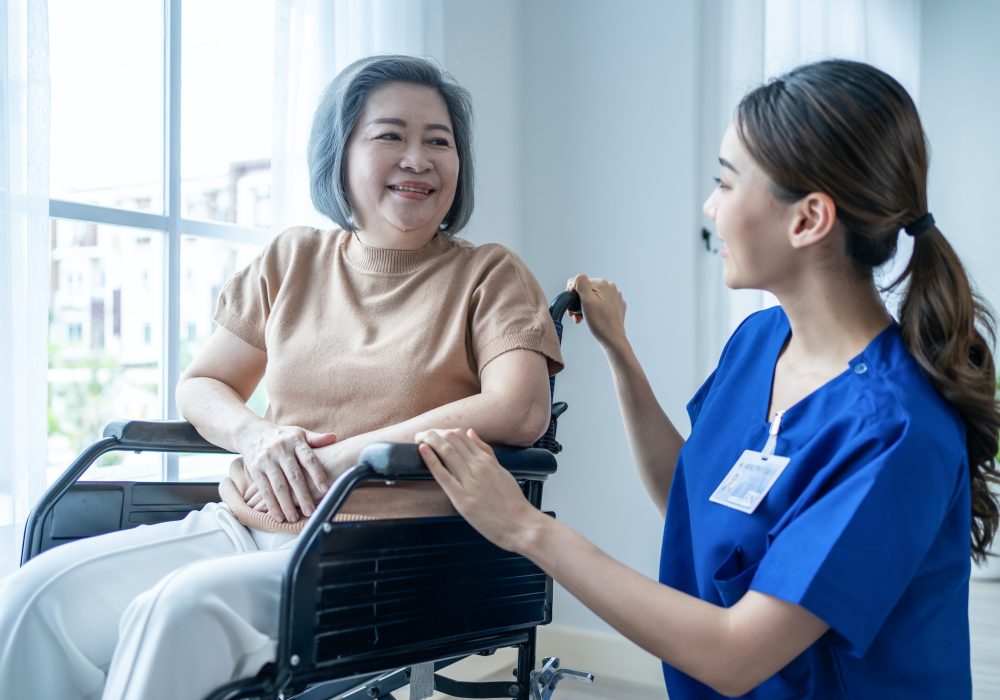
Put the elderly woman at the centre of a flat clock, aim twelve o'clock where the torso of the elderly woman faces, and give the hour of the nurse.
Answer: The nurse is roughly at 9 o'clock from the elderly woman.

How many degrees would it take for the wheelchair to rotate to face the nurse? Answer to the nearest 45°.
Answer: approximately 90° to its left

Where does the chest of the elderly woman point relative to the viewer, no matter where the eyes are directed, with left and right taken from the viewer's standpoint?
facing the viewer and to the left of the viewer

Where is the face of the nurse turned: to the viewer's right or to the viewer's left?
to the viewer's left

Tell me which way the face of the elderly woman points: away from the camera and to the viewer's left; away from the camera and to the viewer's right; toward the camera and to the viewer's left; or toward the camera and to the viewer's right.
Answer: toward the camera and to the viewer's right

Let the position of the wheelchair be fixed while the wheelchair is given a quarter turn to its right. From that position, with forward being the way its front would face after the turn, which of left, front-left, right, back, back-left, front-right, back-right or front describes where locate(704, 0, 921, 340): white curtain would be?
right

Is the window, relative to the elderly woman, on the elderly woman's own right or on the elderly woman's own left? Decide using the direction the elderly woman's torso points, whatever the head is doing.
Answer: on the elderly woman's own right

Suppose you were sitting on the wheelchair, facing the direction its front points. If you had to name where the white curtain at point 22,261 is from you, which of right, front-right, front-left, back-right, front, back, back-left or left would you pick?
right

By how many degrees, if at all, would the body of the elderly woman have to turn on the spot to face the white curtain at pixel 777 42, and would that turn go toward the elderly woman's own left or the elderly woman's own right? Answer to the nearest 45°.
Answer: approximately 180°
